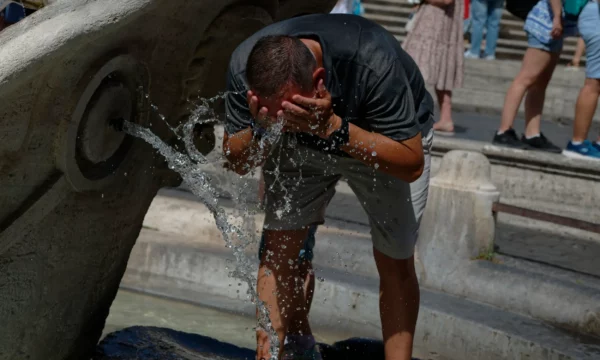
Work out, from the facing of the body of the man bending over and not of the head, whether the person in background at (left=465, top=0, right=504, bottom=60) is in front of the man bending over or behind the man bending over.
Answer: behind

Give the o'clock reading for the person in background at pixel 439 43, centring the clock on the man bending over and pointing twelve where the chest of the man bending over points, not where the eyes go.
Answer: The person in background is roughly at 5 o'clock from the man bending over.

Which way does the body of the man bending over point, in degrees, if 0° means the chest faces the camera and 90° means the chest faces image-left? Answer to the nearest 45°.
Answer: approximately 45°
